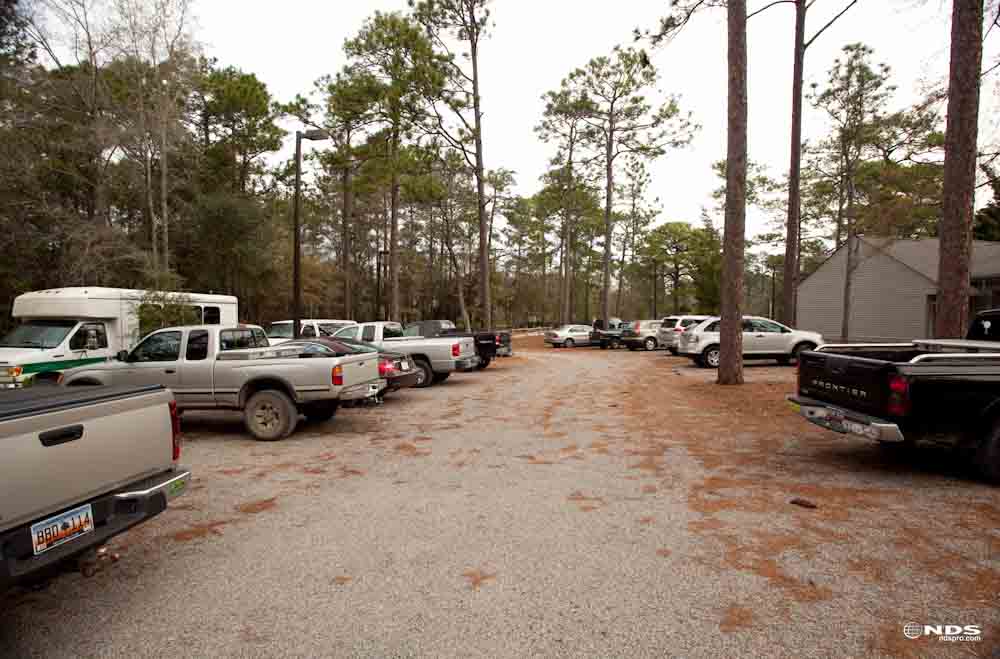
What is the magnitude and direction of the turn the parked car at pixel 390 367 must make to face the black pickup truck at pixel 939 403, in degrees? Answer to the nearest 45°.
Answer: approximately 180°

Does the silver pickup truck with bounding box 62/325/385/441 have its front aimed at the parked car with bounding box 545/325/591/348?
no

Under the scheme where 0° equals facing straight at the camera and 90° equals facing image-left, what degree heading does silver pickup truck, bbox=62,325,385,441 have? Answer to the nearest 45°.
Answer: approximately 135°

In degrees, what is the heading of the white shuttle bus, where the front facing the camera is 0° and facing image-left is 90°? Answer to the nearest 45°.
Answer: approximately 45°

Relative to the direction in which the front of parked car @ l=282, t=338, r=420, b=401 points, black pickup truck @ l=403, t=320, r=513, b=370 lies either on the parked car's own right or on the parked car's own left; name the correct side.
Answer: on the parked car's own right

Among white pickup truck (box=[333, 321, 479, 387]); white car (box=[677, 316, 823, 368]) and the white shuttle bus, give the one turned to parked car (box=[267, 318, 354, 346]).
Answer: the white pickup truck

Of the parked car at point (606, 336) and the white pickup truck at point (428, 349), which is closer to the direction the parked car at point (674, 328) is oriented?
the parked car

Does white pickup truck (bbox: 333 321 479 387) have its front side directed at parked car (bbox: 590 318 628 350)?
no

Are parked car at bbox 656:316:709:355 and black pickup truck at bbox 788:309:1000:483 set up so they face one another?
no

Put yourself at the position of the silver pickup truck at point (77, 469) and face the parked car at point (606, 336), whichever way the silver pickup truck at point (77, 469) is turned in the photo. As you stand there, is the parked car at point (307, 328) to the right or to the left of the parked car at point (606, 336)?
left

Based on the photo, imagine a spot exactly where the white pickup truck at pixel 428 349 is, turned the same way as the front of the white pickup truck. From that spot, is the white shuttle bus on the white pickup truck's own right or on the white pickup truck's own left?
on the white pickup truck's own left

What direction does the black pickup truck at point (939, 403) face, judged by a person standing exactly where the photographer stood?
facing away from the viewer and to the right of the viewer

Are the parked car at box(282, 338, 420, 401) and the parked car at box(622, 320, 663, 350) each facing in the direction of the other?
no

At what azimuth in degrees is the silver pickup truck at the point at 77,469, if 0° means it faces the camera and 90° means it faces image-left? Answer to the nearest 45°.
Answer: approximately 135°

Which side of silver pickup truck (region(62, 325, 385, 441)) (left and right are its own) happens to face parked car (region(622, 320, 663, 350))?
right
